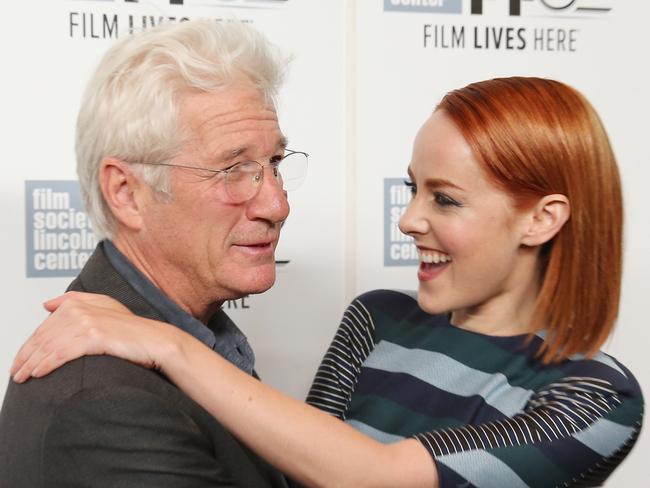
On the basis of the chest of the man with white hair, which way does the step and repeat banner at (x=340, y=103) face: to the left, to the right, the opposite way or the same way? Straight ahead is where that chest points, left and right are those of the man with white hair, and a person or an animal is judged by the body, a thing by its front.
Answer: to the right

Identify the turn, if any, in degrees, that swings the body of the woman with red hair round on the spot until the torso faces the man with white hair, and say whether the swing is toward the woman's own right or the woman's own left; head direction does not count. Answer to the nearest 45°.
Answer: approximately 45° to the woman's own right

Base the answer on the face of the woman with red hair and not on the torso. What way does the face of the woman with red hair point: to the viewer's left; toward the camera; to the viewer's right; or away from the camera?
to the viewer's left

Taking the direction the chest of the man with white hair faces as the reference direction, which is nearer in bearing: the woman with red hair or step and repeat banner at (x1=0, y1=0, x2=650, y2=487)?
the woman with red hair

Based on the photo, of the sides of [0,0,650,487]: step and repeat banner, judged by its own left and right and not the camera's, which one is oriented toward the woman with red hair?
front

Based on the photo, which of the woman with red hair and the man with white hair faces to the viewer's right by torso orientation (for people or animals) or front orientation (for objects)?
the man with white hair

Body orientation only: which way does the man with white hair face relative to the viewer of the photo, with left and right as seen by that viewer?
facing to the right of the viewer

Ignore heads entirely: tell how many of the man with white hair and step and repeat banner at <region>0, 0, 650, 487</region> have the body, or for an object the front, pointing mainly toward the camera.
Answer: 1

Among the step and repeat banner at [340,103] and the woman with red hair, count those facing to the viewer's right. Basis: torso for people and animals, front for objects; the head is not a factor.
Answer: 0

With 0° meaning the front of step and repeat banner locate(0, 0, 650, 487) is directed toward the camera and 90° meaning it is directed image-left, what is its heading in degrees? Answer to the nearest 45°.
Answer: approximately 0°

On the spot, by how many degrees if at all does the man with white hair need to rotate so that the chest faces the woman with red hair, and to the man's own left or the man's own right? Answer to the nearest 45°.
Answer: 0° — they already face them

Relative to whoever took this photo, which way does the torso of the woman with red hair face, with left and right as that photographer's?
facing the viewer and to the left of the viewer
